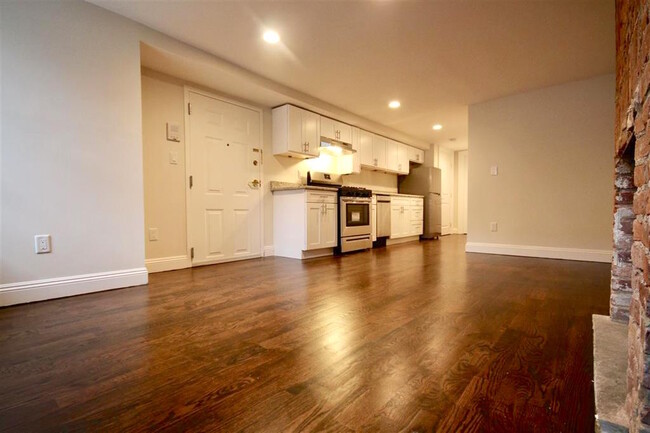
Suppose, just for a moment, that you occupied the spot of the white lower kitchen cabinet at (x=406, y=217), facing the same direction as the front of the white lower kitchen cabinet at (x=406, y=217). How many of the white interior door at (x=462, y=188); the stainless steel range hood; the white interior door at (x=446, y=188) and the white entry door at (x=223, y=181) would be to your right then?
2

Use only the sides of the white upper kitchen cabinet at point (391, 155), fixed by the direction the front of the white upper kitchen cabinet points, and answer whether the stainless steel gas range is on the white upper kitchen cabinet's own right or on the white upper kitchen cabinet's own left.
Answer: on the white upper kitchen cabinet's own right

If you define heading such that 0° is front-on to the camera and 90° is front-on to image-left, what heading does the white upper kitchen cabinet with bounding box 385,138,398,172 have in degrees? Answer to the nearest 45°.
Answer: approximately 315°

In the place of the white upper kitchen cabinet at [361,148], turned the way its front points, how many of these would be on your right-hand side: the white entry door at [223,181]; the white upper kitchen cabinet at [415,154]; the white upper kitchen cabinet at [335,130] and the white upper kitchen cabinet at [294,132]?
3
